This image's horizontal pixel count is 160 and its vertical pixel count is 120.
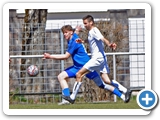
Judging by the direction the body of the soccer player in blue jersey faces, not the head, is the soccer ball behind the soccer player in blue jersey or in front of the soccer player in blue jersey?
in front

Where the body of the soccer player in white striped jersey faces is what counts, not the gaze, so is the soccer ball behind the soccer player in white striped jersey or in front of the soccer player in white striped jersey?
in front

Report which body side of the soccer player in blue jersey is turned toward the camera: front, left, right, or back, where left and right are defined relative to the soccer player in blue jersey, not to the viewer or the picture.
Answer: left

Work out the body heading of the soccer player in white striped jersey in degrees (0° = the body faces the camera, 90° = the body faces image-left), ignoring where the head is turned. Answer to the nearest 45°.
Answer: approximately 90°
